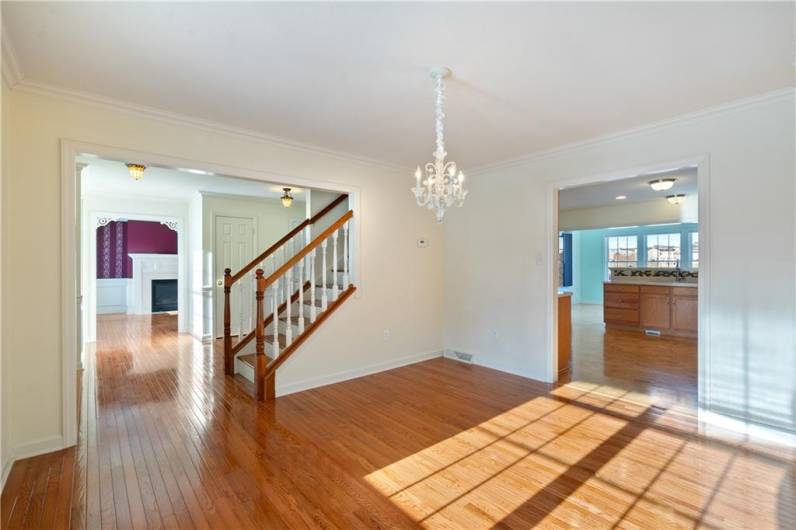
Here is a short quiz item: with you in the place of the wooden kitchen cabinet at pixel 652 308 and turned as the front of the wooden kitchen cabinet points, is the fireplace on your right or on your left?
on your right

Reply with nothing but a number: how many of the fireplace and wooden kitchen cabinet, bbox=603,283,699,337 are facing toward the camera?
2

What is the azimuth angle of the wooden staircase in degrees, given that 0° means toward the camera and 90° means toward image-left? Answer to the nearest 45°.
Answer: approximately 45°

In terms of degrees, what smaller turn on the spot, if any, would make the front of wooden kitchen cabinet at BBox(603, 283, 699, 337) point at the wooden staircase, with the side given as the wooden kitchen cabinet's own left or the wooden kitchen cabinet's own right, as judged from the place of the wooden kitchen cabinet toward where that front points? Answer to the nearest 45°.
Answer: approximately 45° to the wooden kitchen cabinet's own right

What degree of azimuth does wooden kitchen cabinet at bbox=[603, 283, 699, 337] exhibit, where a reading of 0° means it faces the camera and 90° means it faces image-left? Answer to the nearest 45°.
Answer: approximately 0°

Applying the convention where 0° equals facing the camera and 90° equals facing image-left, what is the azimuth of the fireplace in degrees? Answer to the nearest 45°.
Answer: approximately 0°

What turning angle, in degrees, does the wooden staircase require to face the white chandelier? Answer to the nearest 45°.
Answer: approximately 90° to its left

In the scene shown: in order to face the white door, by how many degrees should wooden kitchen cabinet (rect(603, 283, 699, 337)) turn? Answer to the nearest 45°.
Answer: approximately 45° to its right
